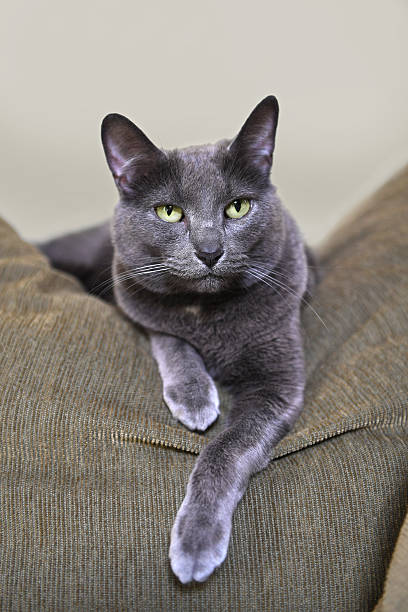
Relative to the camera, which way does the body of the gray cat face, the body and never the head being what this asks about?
toward the camera
